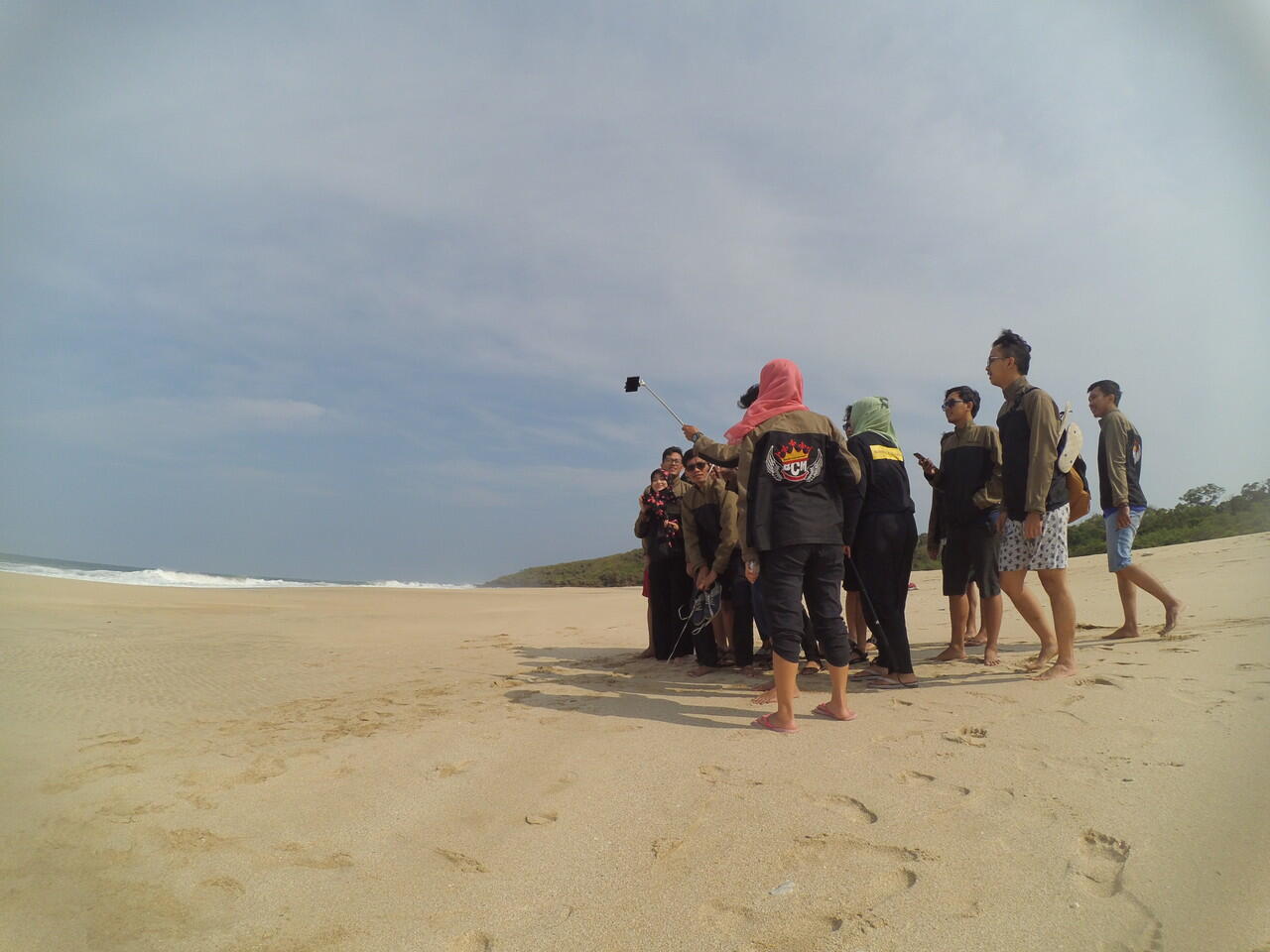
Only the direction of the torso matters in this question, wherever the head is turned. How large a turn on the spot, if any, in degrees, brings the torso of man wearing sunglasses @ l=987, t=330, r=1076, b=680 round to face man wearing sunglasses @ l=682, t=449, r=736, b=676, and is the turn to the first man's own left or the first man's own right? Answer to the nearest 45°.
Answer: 0° — they already face them

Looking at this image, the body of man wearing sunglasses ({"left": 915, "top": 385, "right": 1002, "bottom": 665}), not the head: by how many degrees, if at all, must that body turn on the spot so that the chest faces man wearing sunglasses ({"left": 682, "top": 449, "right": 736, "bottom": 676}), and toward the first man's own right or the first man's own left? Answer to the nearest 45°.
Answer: approximately 45° to the first man's own right

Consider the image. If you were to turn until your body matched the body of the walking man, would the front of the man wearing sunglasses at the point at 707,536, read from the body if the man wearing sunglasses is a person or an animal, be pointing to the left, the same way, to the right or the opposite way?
to the left

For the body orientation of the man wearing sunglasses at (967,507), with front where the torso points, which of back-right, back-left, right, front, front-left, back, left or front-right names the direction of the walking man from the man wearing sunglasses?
back

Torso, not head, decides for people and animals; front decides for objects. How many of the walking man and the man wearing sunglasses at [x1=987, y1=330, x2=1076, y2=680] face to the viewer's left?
2

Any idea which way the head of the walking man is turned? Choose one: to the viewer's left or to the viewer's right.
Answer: to the viewer's left

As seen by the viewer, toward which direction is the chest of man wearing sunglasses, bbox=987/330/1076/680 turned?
to the viewer's left

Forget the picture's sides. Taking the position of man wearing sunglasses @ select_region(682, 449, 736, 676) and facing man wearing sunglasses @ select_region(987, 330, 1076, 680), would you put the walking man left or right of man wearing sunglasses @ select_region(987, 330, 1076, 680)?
left

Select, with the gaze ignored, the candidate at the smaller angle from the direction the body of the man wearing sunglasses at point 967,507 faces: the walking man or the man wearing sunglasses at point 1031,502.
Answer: the man wearing sunglasses

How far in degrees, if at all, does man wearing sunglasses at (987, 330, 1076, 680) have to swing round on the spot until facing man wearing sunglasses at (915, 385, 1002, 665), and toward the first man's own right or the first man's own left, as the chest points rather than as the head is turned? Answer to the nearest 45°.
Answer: approximately 45° to the first man's own right

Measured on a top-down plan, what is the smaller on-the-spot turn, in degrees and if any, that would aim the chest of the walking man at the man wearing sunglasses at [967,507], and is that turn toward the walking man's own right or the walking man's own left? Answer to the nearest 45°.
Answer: approximately 45° to the walking man's own left

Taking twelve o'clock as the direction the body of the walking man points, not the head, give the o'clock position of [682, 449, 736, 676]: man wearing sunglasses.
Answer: The man wearing sunglasses is roughly at 11 o'clock from the walking man.

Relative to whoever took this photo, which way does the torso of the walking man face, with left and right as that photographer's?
facing to the left of the viewer

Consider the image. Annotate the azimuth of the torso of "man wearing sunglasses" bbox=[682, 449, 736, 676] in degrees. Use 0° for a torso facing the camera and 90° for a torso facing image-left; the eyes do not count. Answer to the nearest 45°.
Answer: approximately 45°
